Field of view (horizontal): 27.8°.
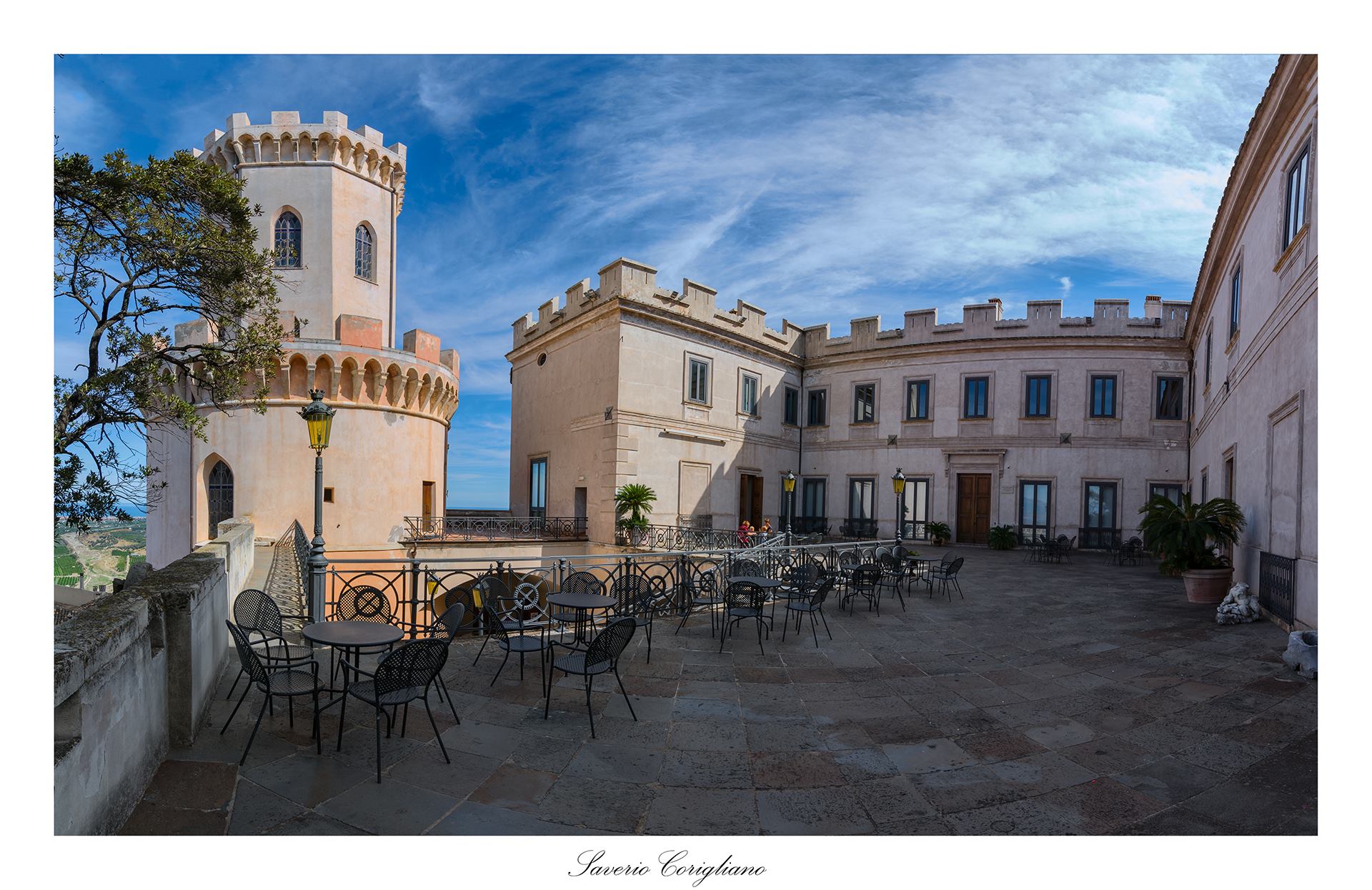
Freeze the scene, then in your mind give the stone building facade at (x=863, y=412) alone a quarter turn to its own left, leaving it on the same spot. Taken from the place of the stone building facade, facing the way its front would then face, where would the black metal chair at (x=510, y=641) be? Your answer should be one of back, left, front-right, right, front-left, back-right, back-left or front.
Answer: right

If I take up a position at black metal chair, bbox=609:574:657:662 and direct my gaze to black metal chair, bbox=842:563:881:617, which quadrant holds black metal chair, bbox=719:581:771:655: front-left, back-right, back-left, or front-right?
front-right

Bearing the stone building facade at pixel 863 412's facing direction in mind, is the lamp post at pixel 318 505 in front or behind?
in front

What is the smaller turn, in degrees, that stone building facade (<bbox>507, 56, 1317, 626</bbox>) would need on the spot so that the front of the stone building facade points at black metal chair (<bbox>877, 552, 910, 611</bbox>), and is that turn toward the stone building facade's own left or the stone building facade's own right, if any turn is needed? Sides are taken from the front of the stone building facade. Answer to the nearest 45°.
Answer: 0° — it already faces it

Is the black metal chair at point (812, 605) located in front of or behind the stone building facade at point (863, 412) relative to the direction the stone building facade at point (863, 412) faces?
in front

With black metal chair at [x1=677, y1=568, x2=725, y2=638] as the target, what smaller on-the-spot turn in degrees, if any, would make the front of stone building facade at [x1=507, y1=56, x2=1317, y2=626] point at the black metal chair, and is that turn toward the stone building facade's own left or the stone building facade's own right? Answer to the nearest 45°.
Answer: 0° — it already faces it

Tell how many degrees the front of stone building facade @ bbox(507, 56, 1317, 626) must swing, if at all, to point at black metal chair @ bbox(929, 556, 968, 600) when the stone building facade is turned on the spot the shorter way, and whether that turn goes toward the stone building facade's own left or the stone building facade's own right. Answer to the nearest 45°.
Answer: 0° — it already faces it

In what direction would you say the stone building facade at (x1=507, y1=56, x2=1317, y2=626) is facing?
toward the camera

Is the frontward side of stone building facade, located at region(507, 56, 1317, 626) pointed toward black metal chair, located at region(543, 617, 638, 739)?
yes

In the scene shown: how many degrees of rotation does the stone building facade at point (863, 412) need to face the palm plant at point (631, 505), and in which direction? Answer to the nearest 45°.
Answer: approximately 45° to its right

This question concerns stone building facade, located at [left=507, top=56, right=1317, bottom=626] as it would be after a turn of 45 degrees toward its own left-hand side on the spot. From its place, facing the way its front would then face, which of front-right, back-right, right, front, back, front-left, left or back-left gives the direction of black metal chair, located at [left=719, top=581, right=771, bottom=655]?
front-right

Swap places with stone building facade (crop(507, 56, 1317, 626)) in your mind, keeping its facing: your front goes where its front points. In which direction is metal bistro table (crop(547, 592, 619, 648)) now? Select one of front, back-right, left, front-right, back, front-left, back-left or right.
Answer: front

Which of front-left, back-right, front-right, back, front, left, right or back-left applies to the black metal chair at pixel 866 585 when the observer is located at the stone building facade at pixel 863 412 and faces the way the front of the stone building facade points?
front

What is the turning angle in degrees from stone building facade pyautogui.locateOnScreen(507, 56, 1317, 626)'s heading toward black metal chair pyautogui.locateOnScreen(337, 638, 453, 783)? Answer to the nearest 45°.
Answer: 0° — it already faces it

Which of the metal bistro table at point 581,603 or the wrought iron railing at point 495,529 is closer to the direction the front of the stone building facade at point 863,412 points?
the metal bistro table

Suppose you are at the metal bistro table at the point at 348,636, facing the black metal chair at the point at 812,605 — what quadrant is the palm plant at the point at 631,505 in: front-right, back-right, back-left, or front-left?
front-left
